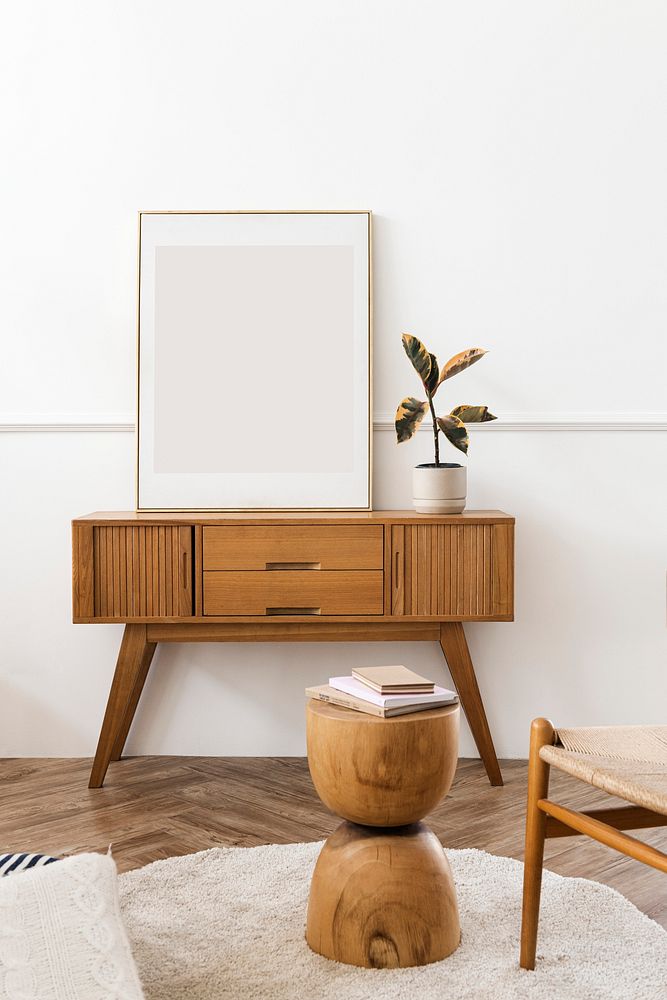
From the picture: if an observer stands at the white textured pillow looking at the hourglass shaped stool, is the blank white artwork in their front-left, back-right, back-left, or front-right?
front-left

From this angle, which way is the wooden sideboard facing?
toward the camera

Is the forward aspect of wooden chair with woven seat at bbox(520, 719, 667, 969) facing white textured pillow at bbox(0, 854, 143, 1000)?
yes

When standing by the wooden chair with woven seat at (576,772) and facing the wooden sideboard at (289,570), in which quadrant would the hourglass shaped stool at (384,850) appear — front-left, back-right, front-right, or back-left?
front-left

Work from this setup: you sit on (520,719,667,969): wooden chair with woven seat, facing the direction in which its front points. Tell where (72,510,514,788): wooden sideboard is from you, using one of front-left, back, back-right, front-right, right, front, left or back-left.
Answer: right

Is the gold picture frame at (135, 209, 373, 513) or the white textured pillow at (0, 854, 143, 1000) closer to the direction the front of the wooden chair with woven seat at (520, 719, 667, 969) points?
the white textured pillow

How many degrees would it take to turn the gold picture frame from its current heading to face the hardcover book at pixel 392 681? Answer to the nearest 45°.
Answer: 0° — it already faces it

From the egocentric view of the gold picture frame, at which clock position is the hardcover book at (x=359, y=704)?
The hardcover book is roughly at 12 o'clock from the gold picture frame.

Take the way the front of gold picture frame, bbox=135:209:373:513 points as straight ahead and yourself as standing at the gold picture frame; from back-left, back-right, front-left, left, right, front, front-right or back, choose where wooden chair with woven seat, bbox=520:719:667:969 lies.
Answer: front

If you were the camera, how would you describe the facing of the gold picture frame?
facing the viewer

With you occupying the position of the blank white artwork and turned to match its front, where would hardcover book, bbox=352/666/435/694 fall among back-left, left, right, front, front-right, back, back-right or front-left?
front

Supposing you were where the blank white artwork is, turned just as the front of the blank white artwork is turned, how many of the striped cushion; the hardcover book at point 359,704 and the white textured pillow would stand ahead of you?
3

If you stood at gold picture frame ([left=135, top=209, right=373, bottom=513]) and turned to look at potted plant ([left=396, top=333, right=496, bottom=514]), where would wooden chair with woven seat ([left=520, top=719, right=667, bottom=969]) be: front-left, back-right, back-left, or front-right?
front-right

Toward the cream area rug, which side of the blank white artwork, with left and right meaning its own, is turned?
front

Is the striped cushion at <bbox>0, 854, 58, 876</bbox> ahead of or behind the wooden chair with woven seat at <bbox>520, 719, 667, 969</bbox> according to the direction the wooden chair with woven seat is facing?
ahead

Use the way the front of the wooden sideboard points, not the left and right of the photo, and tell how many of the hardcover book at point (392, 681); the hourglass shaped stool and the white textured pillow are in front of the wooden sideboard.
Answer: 3
